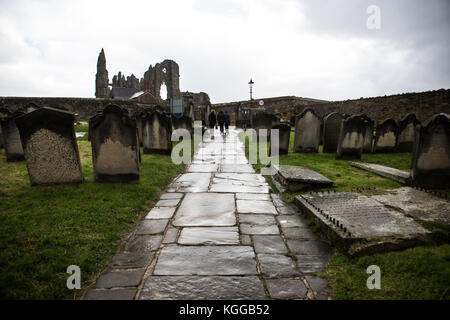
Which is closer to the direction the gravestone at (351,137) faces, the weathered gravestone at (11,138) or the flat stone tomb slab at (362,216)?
the flat stone tomb slab

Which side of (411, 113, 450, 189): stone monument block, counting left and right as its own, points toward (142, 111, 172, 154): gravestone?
right

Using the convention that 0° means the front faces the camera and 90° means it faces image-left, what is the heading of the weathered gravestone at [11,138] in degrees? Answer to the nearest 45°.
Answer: approximately 0°

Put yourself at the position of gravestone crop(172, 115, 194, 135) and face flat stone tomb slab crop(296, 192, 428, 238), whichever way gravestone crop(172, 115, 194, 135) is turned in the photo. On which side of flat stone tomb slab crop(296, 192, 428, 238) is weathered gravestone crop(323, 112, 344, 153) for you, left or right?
left

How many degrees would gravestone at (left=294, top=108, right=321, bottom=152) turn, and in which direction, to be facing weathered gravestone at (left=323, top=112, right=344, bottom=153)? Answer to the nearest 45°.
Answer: approximately 90° to its left

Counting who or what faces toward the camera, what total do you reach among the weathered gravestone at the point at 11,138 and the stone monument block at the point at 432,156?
2

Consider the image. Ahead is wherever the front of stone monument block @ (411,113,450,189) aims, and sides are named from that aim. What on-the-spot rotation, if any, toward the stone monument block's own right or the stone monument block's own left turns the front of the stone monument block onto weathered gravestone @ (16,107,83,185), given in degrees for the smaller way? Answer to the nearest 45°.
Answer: approximately 45° to the stone monument block's own right

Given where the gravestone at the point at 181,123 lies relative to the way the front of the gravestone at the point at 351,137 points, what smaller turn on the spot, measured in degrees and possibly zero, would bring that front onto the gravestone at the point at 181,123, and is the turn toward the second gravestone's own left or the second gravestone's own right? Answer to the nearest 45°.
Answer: approximately 90° to the second gravestone's own right
